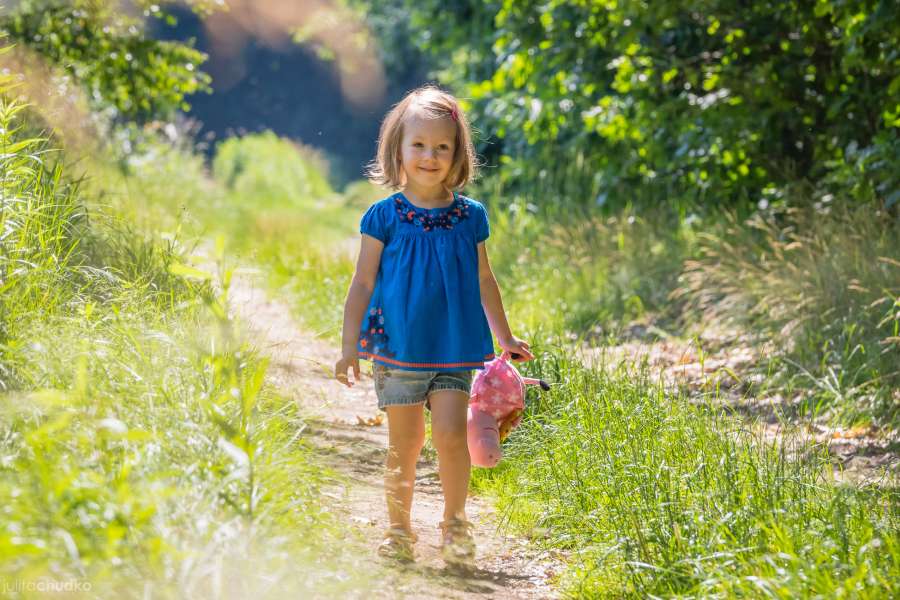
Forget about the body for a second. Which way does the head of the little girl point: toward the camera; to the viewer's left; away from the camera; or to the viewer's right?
toward the camera

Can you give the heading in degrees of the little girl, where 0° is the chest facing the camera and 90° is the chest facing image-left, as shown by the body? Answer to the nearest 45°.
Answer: approximately 0°
